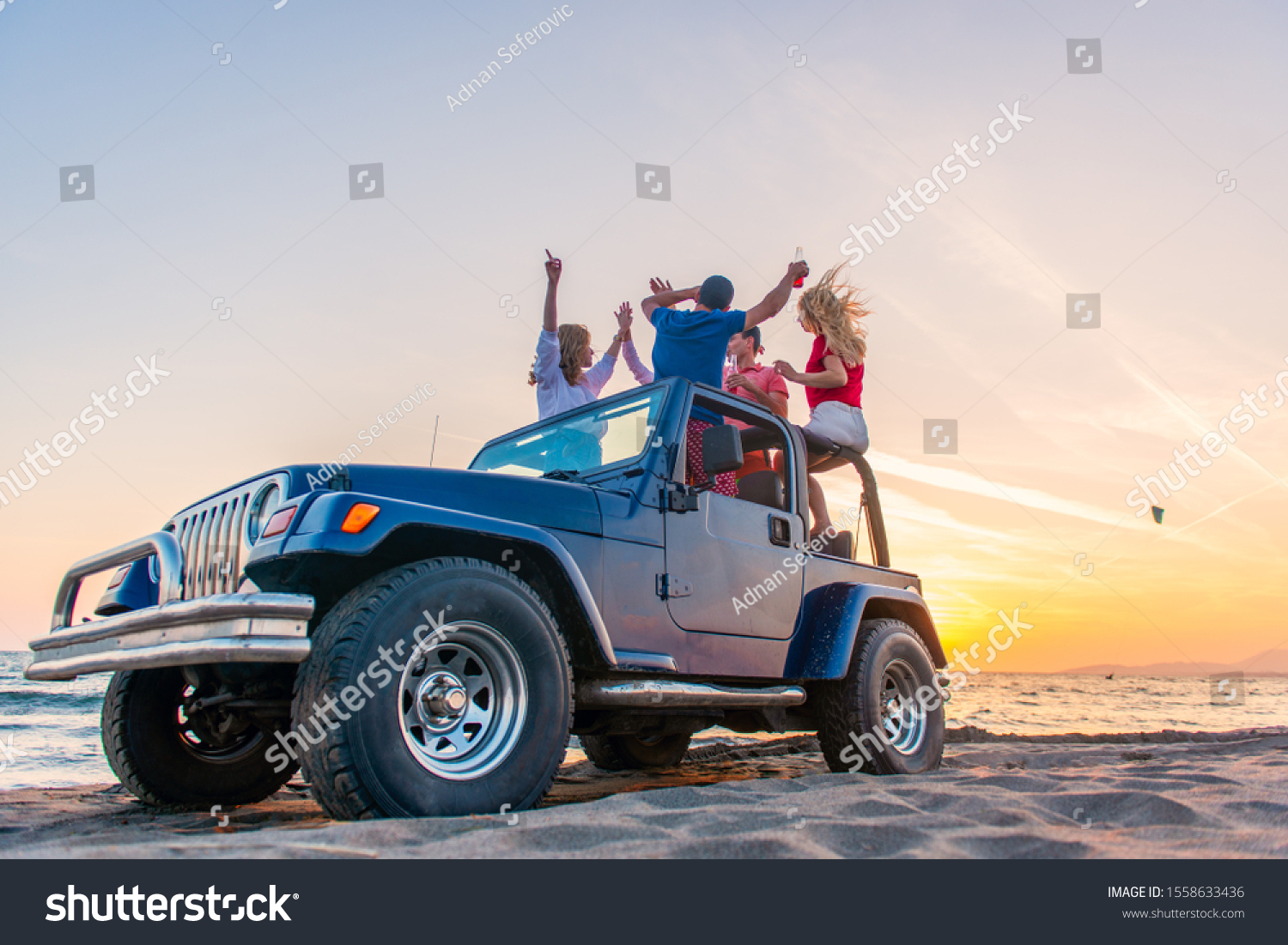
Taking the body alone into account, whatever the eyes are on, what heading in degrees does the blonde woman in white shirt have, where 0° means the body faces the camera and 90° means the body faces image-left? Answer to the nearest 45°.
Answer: approximately 225°

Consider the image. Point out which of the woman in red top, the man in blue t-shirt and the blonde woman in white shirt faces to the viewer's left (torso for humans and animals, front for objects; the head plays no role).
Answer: the woman in red top

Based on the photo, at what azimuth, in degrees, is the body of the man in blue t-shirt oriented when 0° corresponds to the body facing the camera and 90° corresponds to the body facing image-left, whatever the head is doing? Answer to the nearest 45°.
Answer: approximately 180°

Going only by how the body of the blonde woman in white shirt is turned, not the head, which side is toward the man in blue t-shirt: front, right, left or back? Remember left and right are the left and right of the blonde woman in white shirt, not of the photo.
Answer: right

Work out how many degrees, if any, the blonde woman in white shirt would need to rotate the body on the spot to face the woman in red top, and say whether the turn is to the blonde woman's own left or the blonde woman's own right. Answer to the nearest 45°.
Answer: approximately 45° to the blonde woman's own right

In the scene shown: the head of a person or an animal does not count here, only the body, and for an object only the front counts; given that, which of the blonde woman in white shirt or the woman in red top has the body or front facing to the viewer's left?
the woman in red top

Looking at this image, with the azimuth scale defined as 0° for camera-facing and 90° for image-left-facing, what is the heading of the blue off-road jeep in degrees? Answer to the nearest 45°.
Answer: approximately 45°

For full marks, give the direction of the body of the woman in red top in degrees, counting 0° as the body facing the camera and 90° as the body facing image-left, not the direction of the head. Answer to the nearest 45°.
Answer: approximately 90°

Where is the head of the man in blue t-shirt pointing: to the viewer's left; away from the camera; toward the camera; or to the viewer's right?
away from the camera

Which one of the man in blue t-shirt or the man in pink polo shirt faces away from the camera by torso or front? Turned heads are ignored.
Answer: the man in blue t-shirt

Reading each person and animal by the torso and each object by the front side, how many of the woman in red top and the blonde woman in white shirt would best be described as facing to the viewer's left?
1
